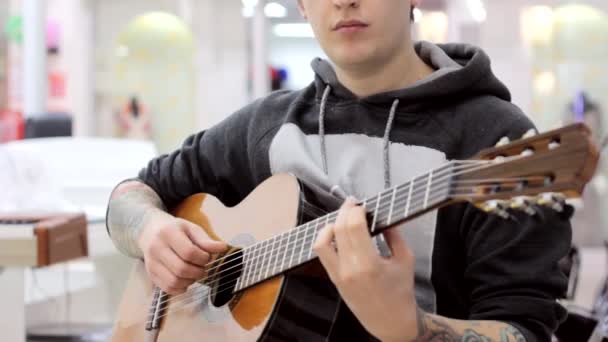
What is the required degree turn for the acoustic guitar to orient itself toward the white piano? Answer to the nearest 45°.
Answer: approximately 90° to its right

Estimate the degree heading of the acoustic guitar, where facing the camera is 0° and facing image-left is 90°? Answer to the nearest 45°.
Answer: approximately 45°

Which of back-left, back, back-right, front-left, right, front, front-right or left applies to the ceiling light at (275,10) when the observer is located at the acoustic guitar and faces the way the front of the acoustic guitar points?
back-right

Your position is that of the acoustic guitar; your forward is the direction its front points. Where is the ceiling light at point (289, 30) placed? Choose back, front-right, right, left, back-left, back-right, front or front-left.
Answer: back-right
